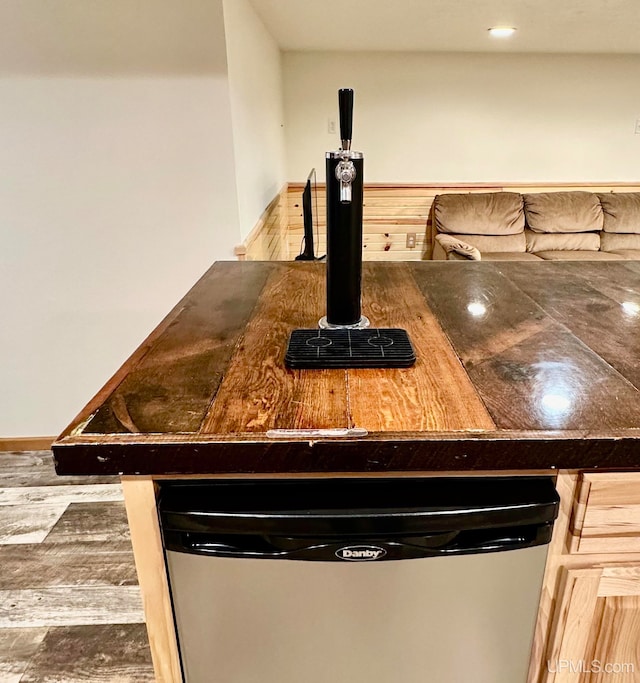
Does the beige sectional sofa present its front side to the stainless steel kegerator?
yes

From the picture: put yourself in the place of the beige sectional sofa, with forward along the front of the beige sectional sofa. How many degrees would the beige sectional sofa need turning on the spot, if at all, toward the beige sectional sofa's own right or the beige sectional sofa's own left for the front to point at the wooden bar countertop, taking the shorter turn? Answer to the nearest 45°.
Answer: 0° — it already faces it

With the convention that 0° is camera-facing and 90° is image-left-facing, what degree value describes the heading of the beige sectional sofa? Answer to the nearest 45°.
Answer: approximately 0°

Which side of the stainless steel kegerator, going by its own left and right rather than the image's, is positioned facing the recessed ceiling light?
back

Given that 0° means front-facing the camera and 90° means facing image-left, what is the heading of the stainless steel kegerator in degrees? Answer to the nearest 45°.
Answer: approximately 0°

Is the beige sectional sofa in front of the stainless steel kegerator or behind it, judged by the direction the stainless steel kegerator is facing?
behind

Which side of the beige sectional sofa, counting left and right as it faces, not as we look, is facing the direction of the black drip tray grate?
front
